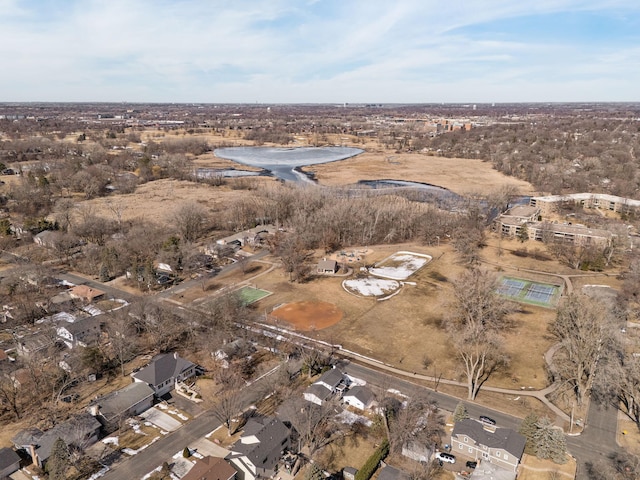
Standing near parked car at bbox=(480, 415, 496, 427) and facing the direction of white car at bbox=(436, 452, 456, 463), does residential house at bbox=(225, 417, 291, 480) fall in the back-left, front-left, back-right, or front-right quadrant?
front-right

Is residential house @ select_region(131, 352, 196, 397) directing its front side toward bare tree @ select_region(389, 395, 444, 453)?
yes

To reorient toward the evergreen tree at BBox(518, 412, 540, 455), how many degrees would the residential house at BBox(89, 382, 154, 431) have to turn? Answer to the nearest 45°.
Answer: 0° — it already faces it

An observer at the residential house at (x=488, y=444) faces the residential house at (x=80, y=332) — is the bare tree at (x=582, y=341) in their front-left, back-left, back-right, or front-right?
back-right

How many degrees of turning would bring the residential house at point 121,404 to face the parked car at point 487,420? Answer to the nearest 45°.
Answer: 0° — it already faces it

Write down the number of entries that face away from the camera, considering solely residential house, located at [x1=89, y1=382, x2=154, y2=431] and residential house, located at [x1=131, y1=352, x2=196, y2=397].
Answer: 0

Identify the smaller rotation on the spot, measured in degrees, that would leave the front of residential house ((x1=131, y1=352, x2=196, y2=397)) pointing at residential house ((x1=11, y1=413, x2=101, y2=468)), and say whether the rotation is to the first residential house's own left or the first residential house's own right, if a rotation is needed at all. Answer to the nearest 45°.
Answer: approximately 90° to the first residential house's own right

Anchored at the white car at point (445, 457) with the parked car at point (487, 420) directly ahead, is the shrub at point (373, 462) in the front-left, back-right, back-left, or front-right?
back-left

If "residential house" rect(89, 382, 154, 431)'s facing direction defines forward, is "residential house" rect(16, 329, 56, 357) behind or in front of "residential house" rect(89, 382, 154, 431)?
behind

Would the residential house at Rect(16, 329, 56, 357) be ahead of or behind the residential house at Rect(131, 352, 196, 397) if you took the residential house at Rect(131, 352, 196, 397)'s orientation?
behind

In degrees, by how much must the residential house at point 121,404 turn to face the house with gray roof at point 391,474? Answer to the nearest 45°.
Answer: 0° — it already faces it

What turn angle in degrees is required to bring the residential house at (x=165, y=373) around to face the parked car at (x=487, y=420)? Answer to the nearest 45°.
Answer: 0° — it already faces it

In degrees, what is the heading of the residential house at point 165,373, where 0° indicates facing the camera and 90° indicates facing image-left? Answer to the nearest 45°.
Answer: approximately 315°

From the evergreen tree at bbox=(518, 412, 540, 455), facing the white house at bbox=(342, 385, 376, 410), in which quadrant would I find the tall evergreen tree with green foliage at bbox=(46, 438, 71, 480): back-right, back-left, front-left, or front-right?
front-left

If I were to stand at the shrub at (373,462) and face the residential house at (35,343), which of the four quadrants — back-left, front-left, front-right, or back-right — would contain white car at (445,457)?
back-right

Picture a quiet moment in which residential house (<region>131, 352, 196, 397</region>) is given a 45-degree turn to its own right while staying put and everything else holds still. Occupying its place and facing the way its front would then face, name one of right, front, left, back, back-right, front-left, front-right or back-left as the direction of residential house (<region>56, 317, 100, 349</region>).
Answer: back-right

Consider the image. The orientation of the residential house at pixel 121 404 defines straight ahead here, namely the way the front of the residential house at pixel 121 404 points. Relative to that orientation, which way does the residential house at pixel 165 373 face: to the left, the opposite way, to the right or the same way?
the same way

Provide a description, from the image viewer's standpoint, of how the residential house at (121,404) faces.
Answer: facing the viewer and to the right of the viewer

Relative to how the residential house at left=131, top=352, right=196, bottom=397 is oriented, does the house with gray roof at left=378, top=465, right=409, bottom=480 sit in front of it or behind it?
in front
